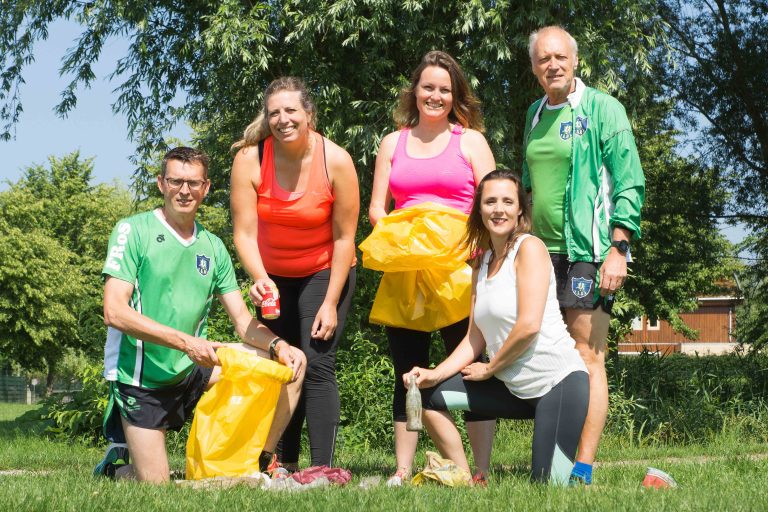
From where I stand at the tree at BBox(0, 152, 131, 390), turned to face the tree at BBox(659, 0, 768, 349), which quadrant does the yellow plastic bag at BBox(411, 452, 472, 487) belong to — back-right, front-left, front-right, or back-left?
front-right

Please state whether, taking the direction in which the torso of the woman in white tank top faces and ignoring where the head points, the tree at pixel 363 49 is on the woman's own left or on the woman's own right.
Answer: on the woman's own right

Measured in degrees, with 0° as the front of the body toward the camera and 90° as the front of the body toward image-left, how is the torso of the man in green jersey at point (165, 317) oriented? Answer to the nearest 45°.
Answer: approximately 315°

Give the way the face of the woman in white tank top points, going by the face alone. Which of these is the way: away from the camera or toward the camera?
toward the camera

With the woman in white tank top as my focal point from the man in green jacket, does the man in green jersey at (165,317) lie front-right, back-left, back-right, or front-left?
front-right

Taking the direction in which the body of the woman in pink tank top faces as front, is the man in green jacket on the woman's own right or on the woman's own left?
on the woman's own left

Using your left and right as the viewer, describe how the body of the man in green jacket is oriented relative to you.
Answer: facing the viewer and to the left of the viewer

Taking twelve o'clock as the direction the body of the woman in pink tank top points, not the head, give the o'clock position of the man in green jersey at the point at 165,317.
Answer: The man in green jersey is roughly at 3 o'clock from the woman in pink tank top.

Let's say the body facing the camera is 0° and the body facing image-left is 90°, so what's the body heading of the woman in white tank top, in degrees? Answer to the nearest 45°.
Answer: approximately 45°

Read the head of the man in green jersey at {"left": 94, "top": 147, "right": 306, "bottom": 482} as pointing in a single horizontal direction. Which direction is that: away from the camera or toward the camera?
toward the camera

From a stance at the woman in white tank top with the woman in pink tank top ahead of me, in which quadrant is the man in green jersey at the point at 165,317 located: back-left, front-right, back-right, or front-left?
front-left

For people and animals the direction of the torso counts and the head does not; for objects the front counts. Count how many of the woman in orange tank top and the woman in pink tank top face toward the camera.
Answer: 2

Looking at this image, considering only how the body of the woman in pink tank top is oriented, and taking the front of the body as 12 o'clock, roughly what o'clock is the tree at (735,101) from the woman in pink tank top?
The tree is roughly at 7 o'clock from the woman in pink tank top.

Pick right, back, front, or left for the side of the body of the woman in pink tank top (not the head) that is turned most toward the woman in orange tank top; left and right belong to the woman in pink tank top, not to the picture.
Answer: right

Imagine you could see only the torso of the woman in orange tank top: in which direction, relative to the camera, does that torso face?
toward the camera

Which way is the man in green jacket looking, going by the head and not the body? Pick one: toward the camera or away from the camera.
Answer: toward the camera
